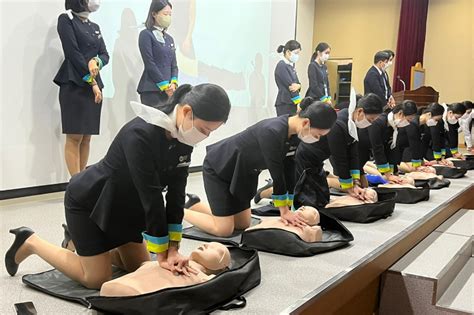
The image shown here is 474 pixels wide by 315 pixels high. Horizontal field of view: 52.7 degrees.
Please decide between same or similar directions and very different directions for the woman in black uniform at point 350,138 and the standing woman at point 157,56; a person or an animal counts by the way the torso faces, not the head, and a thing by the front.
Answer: same or similar directions

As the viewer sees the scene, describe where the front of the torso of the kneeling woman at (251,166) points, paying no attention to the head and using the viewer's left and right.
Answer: facing to the right of the viewer

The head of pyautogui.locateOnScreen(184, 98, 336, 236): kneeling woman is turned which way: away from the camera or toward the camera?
toward the camera

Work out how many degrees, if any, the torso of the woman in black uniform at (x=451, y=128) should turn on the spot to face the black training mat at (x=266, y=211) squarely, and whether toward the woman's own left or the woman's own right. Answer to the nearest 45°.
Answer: approximately 45° to the woman's own right

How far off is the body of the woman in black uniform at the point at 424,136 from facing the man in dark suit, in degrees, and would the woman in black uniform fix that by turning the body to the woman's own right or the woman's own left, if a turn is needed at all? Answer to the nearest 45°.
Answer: approximately 180°

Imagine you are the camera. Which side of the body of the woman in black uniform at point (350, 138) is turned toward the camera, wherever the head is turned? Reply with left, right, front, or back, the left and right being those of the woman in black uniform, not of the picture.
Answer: right

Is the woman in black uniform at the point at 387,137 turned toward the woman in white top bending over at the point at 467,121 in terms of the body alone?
no

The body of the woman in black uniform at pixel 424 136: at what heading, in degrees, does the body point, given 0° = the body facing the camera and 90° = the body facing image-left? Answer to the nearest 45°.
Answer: approximately 315°

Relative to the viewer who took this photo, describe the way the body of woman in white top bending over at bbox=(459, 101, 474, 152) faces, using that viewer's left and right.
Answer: facing the viewer and to the right of the viewer

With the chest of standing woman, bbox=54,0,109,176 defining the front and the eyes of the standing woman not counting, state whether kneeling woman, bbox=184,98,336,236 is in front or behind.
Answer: in front

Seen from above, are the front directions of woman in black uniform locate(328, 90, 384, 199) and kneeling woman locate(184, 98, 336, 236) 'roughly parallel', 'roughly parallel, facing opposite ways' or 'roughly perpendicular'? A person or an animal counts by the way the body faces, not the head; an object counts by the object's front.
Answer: roughly parallel

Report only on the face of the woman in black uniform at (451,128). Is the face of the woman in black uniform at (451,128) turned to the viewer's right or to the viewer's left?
to the viewer's right

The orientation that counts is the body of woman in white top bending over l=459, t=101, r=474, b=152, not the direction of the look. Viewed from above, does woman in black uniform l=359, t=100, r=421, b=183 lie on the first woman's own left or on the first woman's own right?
on the first woman's own right

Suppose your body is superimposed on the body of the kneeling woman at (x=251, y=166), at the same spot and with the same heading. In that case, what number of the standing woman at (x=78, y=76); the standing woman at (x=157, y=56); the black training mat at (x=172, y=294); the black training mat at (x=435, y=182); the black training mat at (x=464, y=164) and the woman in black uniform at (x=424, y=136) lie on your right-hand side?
1
